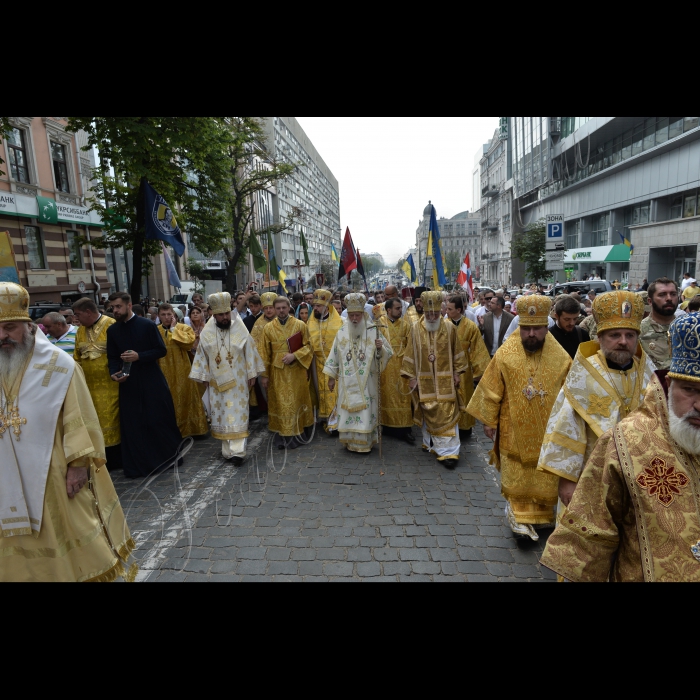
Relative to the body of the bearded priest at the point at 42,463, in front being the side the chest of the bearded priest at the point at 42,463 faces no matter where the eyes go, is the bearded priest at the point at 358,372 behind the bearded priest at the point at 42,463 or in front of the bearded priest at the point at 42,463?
behind

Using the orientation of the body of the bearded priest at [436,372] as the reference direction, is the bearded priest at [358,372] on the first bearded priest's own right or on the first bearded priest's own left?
on the first bearded priest's own right

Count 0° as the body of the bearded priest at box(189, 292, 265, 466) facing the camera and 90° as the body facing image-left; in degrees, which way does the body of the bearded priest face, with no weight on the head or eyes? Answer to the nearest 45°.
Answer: approximately 0°

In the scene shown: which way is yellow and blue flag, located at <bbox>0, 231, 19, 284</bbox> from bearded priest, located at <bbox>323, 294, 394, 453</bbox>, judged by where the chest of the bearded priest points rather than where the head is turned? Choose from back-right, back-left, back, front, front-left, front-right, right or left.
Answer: right

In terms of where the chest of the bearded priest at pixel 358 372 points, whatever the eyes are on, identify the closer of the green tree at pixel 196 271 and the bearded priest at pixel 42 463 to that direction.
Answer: the bearded priest

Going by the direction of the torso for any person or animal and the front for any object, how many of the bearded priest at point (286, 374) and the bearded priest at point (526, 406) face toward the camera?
2
